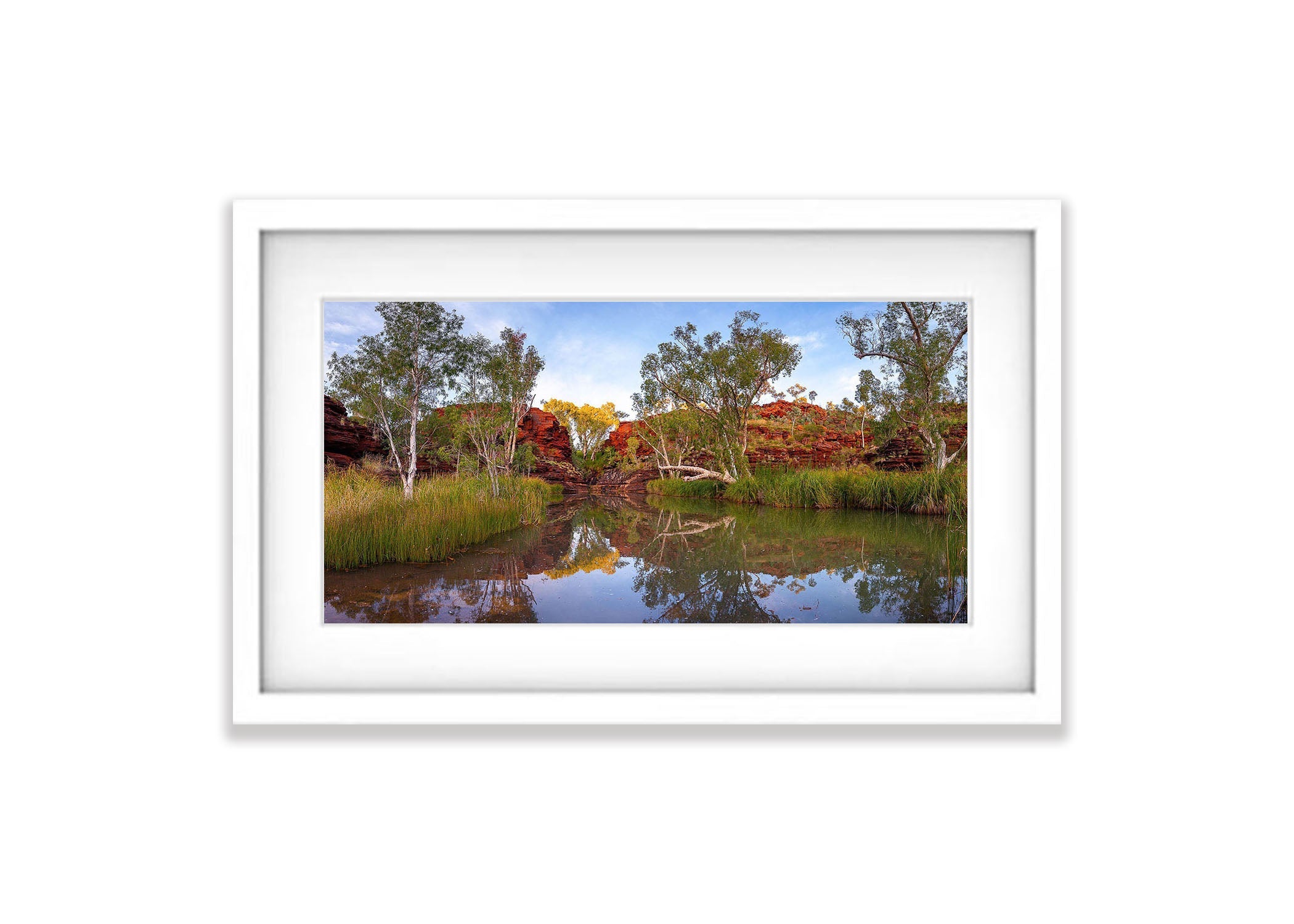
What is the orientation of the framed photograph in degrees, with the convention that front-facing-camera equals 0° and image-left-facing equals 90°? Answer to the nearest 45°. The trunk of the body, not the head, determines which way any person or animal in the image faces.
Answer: approximately 0°
